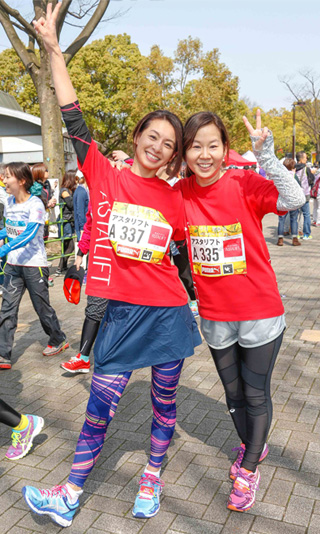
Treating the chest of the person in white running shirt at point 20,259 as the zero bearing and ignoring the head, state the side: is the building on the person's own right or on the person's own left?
on the person's own right

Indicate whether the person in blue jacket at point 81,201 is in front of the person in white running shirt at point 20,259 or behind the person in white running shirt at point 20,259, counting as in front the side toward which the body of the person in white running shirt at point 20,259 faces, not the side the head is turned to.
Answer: behind

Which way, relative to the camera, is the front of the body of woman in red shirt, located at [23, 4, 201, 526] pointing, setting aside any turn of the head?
toward the camera

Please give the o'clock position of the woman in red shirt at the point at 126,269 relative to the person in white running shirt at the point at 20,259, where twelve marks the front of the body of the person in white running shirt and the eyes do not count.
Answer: The woman in red shirt is roughly at 10 o'clock from the person in white running shirt.

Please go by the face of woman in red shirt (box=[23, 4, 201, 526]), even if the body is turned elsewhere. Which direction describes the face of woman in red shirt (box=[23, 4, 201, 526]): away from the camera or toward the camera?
toward the camera

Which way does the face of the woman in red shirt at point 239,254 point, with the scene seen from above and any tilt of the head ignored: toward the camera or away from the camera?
toward the camera

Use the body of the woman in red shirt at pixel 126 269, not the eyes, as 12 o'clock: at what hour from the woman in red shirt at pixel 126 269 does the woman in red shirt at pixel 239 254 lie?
the woman in red shirt at pixel 239 254 is roughly at 9 o'clock from the woman in red shirt at pixel 126 269.

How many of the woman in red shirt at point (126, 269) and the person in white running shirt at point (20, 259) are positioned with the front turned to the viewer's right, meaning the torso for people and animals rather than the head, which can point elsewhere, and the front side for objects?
0

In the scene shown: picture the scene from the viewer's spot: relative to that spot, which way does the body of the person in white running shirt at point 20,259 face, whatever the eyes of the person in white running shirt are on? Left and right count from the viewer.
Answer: facing the viewer and to the left of the viewer

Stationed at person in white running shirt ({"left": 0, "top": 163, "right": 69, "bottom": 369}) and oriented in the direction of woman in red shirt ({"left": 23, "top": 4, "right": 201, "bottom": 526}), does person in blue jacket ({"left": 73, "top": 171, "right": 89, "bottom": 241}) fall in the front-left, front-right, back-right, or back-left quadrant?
back-left

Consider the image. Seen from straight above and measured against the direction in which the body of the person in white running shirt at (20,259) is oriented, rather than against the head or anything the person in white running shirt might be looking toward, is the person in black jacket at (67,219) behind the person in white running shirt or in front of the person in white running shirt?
behind

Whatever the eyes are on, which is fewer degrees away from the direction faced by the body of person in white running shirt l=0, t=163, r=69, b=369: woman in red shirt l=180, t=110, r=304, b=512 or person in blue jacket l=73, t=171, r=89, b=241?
the woman in red shirt

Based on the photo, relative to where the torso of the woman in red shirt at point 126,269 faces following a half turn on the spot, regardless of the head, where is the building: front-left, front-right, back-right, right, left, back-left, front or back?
front

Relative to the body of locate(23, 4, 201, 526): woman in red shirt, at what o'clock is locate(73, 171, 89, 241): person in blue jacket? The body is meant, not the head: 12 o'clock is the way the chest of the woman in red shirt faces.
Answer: The person in blue jacket is roughly at 6 o'clock from the woman in red shirt.
